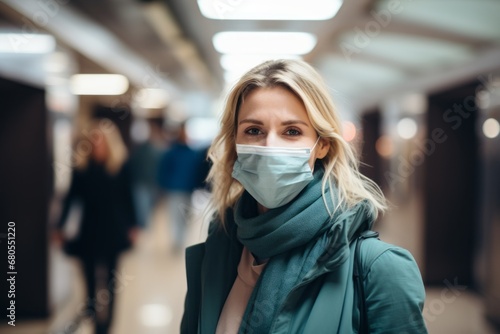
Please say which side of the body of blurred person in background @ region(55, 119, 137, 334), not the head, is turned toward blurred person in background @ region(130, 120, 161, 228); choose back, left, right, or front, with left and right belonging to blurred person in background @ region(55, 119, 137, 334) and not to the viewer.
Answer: back

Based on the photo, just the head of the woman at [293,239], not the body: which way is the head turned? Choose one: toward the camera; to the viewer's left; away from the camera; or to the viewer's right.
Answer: toward the camera

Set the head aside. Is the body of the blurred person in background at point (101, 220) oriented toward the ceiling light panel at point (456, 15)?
no

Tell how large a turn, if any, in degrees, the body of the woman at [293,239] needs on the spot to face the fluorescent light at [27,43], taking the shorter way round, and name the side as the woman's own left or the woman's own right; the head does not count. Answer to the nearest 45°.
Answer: approximately 90° to the woman's own right

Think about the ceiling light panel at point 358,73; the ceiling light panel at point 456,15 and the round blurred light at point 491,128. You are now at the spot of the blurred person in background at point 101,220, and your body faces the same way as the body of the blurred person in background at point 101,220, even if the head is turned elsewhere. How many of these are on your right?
0

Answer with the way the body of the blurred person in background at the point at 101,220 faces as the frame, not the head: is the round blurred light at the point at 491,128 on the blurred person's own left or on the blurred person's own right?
on the blurred person's own left

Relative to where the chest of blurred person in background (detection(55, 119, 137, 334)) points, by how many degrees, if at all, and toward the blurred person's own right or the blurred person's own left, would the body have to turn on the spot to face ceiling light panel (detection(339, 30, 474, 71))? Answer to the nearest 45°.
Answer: approximately 90° to the blurred person's own left

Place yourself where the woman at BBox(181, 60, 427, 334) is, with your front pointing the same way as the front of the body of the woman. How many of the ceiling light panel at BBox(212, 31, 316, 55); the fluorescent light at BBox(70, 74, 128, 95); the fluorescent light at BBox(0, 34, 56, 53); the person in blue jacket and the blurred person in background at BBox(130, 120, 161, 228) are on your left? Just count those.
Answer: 0

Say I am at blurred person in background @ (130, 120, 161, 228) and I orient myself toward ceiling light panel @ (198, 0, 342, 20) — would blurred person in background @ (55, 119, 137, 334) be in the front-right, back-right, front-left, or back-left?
front-right

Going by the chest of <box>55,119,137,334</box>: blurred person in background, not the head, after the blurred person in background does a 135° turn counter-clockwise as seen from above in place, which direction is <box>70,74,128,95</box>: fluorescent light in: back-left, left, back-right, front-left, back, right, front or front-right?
front-left

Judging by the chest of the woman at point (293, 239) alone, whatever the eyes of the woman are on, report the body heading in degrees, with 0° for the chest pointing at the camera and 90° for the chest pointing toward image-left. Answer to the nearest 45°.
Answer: approximately 45°

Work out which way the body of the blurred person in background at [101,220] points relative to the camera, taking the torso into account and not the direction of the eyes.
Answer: toward the camera

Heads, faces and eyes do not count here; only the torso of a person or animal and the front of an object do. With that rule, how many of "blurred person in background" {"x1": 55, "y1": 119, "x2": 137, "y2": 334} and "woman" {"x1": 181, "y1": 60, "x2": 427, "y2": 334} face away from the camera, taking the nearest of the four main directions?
0

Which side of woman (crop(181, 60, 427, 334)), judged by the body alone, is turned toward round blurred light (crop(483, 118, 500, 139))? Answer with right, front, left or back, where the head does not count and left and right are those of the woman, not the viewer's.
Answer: back

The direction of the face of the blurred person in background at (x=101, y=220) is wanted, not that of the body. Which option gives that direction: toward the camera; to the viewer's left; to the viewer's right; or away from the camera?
toward the camera

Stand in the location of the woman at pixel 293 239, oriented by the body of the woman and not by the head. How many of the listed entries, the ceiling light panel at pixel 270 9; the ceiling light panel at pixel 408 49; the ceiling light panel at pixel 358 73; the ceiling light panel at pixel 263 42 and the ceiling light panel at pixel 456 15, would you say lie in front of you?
0

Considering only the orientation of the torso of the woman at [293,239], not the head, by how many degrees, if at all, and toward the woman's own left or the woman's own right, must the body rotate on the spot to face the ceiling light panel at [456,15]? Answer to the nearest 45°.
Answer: approximately 180°

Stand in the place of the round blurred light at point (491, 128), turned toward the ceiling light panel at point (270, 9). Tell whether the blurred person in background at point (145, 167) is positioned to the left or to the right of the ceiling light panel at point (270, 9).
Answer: right

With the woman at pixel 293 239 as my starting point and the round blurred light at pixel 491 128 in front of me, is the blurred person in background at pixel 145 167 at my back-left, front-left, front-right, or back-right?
front-left
